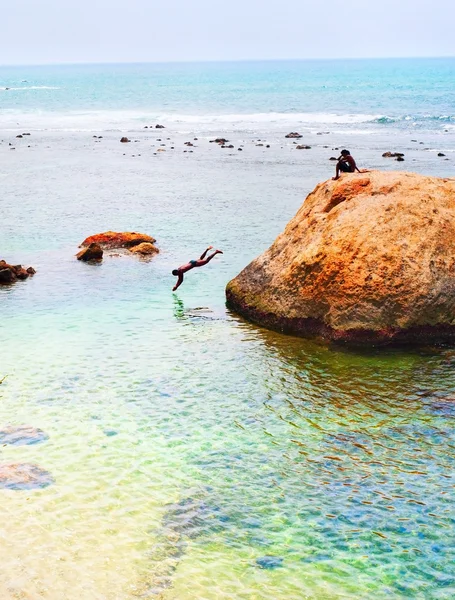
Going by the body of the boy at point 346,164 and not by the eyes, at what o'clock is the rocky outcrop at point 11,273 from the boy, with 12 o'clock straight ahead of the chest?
The rocky outcrop is roughly at 12 o'clock from the boy.

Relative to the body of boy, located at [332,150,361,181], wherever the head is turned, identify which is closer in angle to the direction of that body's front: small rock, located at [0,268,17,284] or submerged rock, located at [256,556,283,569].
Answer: the small rock

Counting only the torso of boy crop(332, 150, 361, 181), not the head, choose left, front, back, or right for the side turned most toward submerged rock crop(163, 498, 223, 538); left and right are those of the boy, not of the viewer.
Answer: left

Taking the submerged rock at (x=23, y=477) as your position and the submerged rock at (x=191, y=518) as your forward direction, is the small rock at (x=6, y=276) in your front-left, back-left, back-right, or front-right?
back-left

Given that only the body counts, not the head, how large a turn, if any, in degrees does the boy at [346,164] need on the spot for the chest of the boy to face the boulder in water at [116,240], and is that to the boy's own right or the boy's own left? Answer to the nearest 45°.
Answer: approximately 45° to the boy's own right

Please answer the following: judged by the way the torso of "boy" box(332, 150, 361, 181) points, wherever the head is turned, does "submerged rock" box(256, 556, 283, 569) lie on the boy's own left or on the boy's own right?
on the boy's own left

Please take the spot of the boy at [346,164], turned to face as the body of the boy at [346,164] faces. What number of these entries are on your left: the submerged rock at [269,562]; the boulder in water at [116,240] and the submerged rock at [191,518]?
2

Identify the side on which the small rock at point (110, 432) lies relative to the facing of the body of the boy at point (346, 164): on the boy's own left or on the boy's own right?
on the boy's own left

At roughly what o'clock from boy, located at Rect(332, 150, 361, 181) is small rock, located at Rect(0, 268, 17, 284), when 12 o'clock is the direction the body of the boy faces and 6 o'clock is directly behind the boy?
The small rock is roughly at 12 o'clock from the boy.

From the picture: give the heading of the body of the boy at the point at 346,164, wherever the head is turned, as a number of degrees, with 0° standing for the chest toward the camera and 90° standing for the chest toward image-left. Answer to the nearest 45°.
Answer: approximately 90°

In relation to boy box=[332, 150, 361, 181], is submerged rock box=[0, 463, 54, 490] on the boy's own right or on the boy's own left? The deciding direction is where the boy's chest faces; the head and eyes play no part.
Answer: on the boy's own left

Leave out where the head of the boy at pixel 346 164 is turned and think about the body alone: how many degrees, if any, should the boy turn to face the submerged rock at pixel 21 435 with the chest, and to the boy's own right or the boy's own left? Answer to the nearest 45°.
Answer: approximately 45° to the boy's own left
